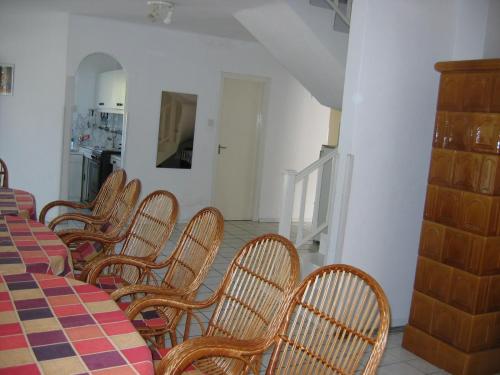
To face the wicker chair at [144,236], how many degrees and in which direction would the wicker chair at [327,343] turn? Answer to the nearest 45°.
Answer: approximately 90° to its right

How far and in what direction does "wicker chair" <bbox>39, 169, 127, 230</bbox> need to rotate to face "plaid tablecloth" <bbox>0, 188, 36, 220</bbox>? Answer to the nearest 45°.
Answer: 0° — it already faces it

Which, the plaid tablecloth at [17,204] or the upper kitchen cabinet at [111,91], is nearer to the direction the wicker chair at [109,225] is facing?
the plaid tablecloth

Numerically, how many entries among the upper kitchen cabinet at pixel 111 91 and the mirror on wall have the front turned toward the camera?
2

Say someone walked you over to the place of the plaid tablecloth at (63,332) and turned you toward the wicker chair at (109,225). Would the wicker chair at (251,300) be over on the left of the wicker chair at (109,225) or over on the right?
right
